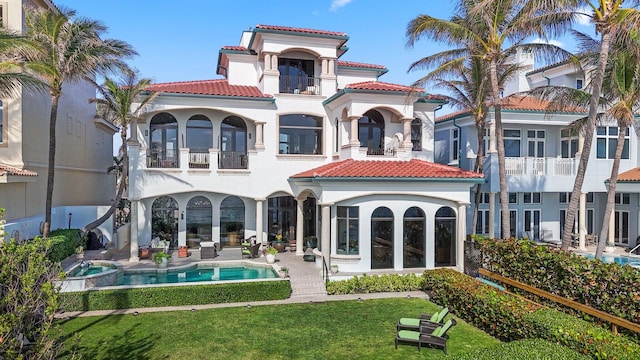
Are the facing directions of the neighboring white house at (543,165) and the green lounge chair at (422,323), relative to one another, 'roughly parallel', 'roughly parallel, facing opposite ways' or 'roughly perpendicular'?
roughly perpendicular

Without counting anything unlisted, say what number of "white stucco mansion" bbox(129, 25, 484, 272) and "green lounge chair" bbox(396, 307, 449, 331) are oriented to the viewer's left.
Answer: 1

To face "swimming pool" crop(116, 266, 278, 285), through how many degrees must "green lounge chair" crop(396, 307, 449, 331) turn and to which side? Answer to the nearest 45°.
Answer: approximately 45° to its right

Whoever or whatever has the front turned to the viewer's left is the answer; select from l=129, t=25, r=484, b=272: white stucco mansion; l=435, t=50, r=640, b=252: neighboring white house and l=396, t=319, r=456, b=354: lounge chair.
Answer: the lounge chair

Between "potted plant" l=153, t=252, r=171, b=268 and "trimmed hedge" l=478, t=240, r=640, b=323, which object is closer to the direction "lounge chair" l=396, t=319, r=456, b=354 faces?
the potted plant

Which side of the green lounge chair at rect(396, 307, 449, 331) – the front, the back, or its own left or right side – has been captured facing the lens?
left

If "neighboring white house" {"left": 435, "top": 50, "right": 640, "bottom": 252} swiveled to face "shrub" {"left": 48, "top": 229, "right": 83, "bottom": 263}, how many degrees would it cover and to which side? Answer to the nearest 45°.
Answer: approximately 45° to its right

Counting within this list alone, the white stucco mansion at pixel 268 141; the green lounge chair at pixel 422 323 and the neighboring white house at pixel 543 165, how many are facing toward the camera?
2

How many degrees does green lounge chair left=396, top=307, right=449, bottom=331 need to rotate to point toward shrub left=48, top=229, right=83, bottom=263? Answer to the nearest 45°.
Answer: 0° — it already faces it

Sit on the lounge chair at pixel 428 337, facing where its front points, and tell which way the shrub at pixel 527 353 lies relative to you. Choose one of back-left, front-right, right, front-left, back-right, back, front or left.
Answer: back-left

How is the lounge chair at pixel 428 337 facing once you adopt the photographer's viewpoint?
facing to the left of the viewer

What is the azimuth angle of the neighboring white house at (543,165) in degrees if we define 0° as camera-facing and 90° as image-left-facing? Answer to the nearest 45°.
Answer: approximately 0°

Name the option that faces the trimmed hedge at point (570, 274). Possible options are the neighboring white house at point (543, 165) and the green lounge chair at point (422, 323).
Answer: the neighboring white house
